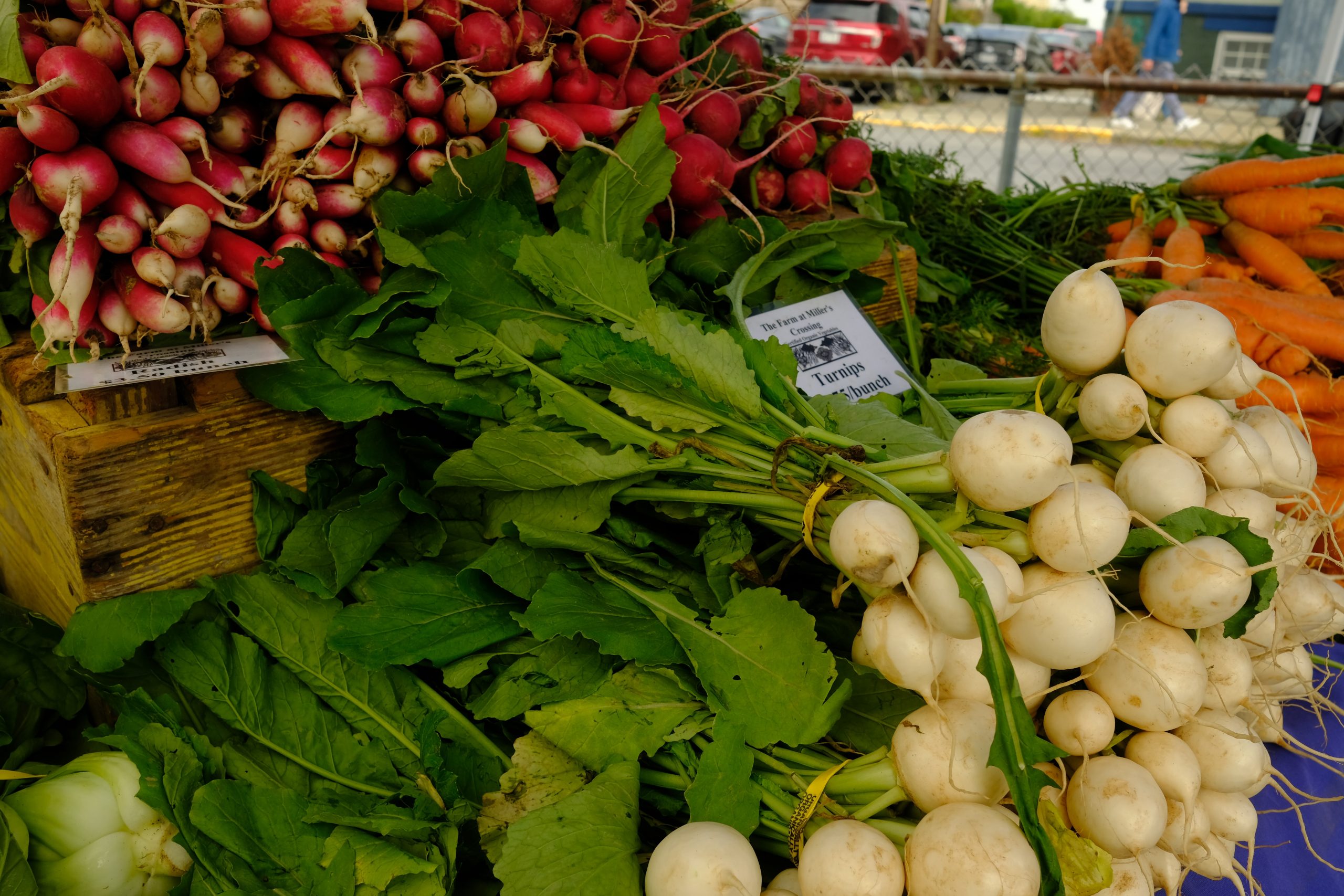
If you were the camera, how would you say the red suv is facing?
facing away from the viewer and to the right of the viewer

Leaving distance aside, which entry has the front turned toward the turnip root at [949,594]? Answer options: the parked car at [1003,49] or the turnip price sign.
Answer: the turnip price sign

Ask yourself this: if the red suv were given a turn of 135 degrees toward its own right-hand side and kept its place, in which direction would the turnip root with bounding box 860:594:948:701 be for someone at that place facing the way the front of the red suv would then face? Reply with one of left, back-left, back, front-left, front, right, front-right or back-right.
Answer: front

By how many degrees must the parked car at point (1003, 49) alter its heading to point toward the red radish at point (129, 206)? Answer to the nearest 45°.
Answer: approximately 135° to its right

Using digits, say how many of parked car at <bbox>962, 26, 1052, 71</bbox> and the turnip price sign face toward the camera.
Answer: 1

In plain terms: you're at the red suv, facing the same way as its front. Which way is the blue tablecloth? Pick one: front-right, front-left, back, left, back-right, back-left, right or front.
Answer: back-right

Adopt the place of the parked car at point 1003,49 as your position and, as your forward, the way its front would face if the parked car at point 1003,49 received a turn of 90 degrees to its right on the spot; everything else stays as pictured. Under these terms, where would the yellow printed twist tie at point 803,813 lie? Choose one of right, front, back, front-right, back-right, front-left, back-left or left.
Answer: front-right

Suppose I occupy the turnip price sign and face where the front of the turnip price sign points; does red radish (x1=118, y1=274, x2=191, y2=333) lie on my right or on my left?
on my right

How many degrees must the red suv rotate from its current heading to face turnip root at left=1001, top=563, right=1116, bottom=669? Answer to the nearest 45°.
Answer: approximately 135° to its right
